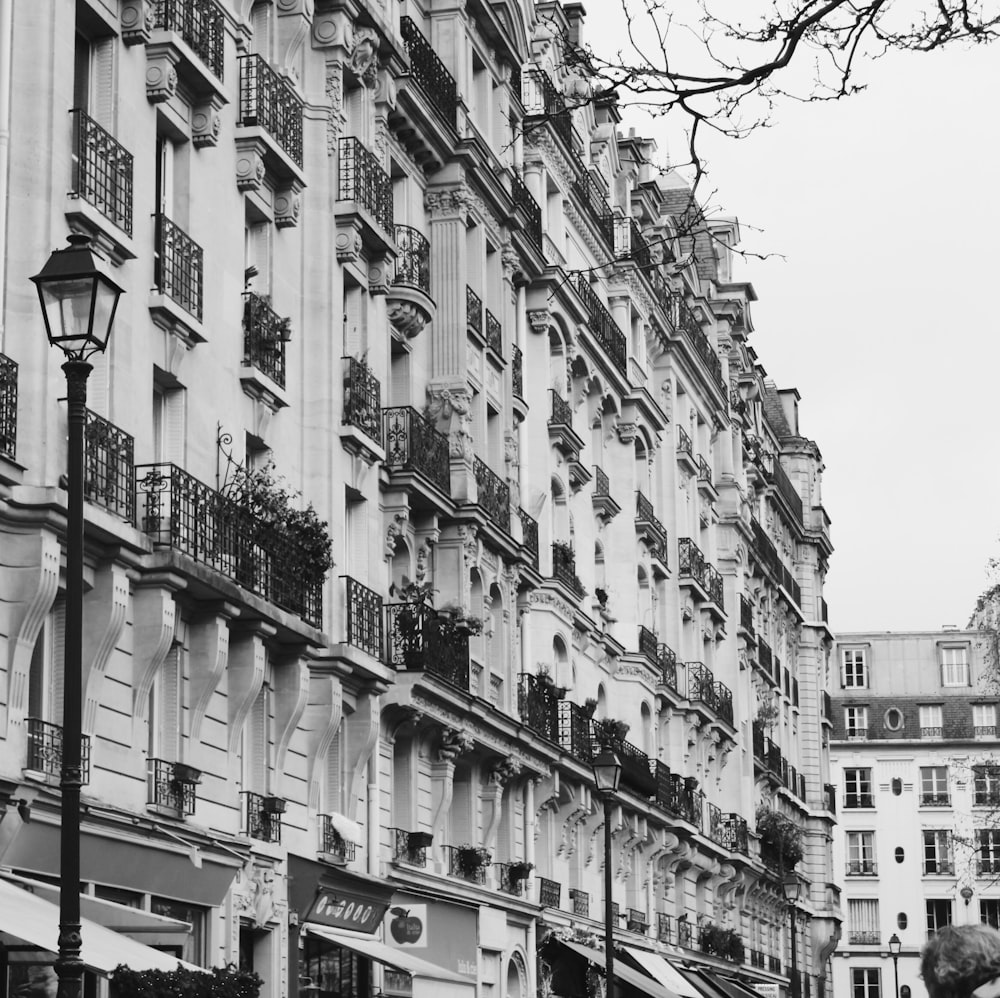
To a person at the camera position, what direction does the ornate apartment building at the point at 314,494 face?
facing the viewer and to the right of the viewer

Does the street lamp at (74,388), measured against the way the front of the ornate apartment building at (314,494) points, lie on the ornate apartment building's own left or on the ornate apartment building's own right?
on the ornate apartment building's own right
